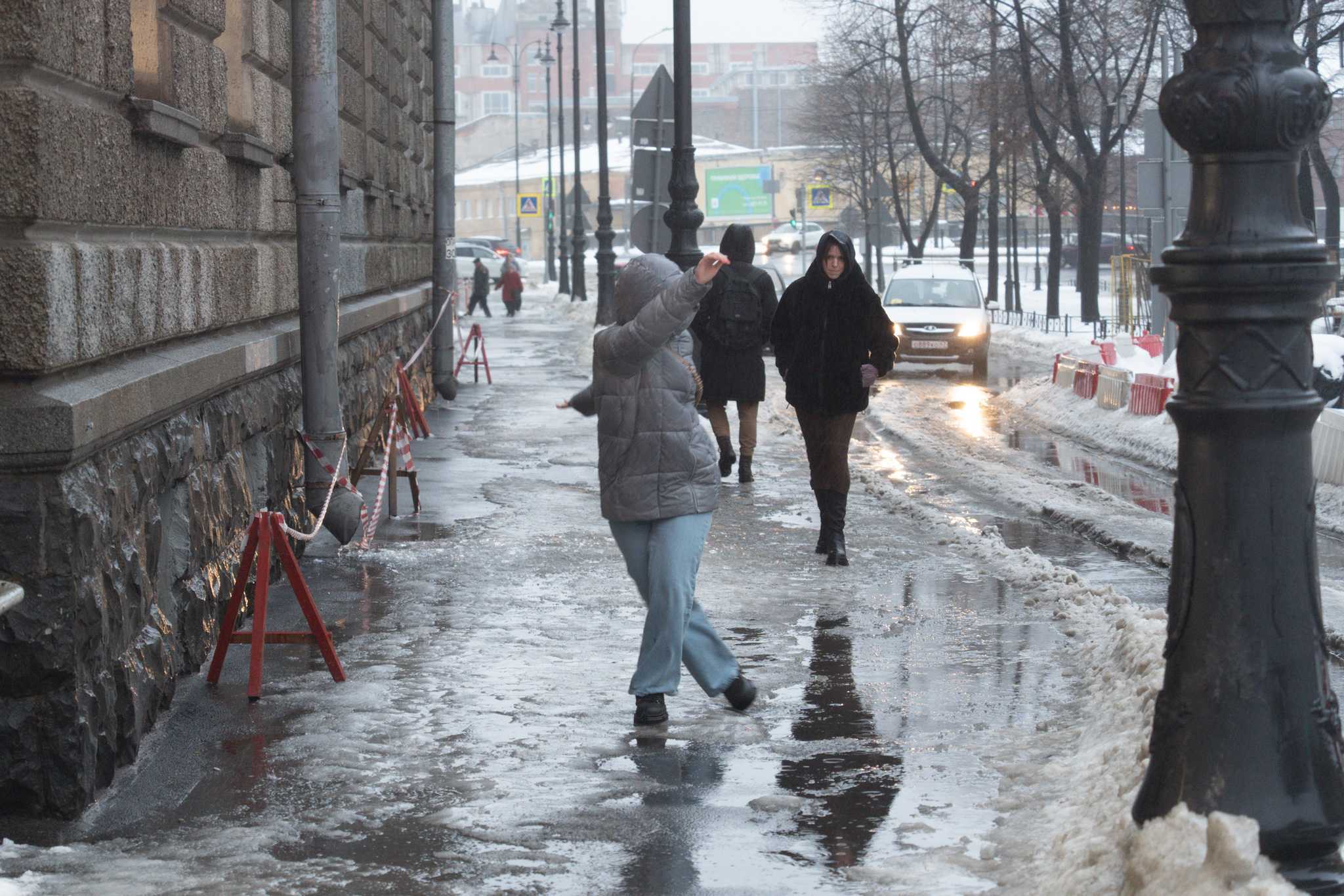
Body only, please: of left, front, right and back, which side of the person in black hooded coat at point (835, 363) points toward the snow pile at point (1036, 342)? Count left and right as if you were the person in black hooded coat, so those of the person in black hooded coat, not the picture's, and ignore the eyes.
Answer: back

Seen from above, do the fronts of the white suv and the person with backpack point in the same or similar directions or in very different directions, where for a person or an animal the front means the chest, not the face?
very different directions

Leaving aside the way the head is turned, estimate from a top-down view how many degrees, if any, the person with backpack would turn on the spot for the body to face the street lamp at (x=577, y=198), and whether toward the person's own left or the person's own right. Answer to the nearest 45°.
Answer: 0° — they already face it

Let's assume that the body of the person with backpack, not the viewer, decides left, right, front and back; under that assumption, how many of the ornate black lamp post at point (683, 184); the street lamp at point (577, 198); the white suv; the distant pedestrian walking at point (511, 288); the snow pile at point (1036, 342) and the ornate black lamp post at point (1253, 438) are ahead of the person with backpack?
5

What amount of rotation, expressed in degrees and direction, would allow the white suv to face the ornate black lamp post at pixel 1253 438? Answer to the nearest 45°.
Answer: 0° — it already faces it

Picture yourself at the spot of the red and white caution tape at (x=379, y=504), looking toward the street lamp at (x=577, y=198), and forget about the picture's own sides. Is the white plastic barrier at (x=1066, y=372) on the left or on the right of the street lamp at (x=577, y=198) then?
right

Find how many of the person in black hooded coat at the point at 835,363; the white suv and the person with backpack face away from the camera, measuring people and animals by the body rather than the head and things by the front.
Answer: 1

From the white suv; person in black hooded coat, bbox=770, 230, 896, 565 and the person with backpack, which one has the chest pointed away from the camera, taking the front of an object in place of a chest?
the person with backpack

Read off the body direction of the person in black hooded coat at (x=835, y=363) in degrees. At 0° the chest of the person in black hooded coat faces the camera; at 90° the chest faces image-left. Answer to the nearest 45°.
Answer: approximately 0°

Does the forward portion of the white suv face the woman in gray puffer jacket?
yes

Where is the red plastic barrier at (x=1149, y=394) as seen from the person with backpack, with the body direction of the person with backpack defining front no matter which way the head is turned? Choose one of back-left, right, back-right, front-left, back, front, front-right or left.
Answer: front-right

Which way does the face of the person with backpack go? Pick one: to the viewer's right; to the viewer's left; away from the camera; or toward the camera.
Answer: away from the camera

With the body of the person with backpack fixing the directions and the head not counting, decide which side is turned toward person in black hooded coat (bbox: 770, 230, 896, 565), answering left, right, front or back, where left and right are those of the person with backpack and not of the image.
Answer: back
